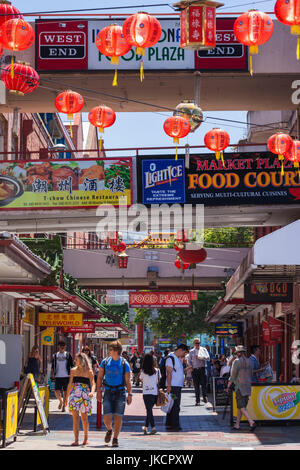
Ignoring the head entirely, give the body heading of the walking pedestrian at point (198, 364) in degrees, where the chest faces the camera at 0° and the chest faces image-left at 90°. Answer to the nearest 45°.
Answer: approximately 0°

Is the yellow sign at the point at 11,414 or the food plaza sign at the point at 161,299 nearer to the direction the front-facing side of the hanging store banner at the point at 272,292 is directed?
the yellow sign

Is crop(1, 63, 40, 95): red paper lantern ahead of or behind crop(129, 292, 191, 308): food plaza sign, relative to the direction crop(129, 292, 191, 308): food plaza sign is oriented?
ahead

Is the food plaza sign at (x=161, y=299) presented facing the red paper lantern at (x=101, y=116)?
yes

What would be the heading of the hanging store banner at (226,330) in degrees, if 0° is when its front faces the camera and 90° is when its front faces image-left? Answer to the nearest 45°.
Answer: approximately 0°
